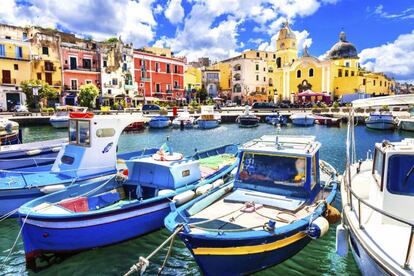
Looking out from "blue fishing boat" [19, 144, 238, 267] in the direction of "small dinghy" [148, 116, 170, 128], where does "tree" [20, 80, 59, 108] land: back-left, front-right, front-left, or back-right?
front-left

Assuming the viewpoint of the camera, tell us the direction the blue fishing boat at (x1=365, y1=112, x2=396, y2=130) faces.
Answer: facing the viewer

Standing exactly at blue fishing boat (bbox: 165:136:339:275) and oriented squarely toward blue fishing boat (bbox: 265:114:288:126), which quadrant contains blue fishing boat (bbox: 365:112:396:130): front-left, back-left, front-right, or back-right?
front-right

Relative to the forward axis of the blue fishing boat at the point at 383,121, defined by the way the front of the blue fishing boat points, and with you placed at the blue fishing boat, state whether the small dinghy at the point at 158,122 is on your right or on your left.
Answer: on your right

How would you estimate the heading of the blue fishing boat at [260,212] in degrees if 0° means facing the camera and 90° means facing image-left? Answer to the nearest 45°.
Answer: approximately 45°

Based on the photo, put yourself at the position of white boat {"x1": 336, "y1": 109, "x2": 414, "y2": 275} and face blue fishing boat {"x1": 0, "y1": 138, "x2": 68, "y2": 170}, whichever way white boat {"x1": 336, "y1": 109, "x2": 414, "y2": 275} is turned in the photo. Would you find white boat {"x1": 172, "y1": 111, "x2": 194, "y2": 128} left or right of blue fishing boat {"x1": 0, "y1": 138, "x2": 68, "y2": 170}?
right

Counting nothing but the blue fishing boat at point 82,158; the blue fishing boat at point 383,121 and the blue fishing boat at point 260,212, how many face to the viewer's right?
0

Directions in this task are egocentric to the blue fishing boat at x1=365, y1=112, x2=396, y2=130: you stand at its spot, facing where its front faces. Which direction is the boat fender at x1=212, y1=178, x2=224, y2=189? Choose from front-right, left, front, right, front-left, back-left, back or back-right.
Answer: front
